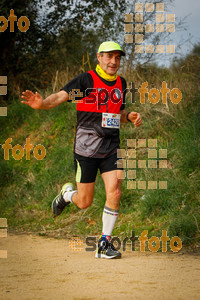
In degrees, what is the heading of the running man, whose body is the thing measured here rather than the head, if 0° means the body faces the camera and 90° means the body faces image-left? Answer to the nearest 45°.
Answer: approximately 315°
